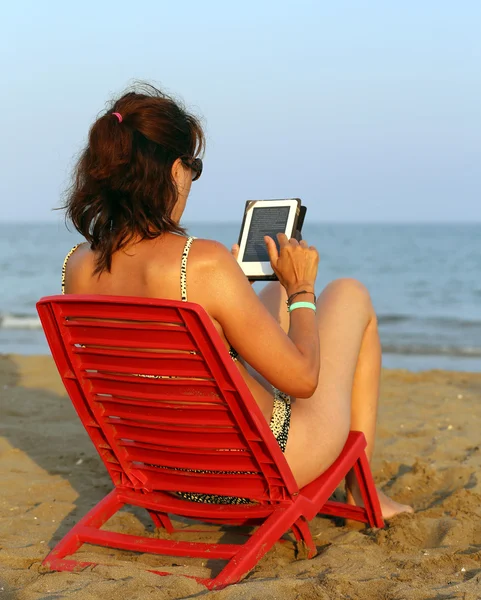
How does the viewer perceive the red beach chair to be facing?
facing away from the viewer and to the right of the viewer

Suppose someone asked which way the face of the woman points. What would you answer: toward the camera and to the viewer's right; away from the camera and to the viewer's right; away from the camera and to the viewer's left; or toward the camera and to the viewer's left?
away from the camera and to the viewer's right

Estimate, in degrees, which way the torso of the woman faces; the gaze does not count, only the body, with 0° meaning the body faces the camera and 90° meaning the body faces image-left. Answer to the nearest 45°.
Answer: approximately 225°
